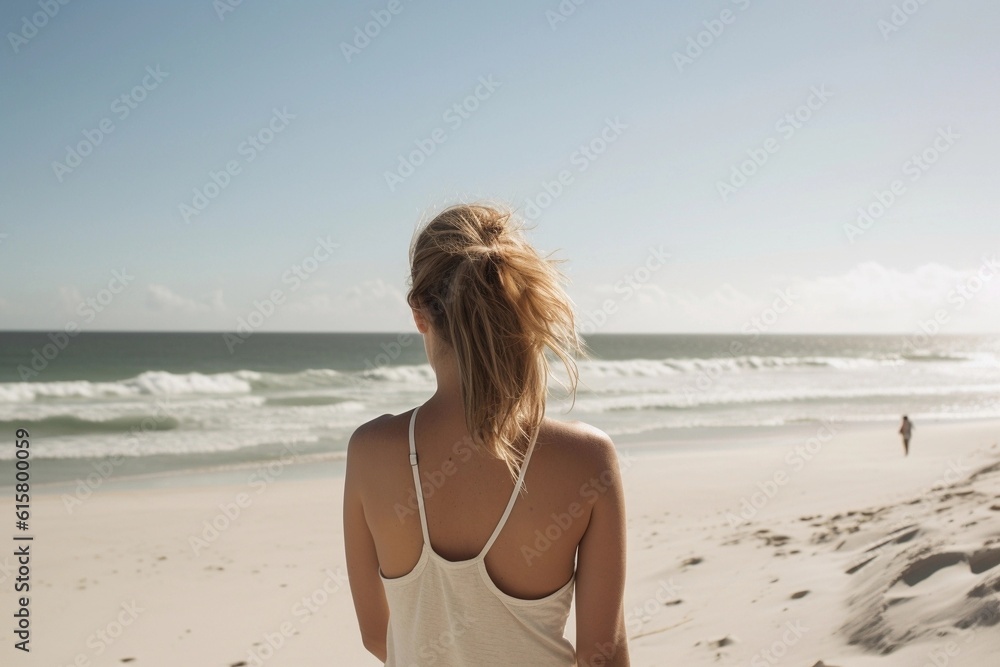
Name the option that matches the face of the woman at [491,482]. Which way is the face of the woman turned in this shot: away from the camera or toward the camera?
away from the camera

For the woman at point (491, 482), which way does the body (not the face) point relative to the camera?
away from the camera
